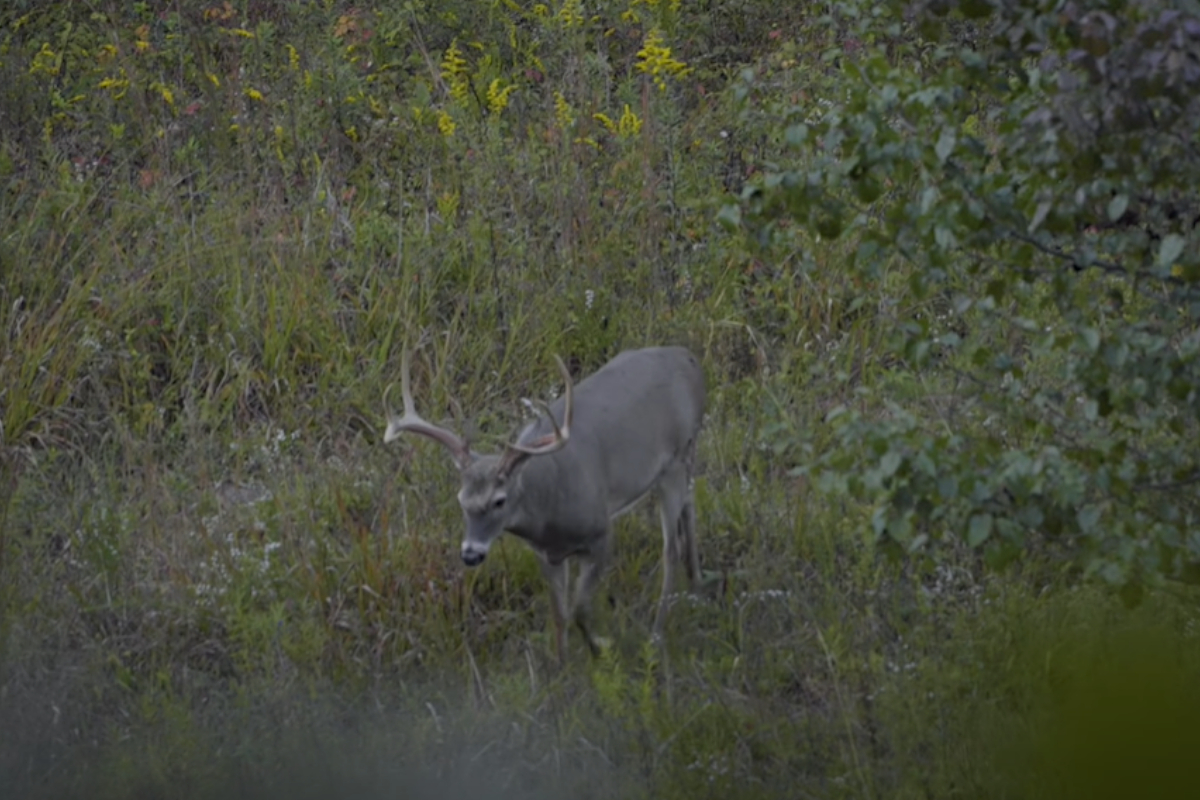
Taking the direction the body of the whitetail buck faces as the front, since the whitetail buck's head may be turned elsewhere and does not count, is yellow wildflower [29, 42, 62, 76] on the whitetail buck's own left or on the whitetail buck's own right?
on the whitetail buck's own right

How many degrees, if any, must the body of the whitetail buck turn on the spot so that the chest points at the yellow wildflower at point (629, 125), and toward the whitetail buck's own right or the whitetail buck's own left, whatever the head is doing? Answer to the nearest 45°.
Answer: approximately 135° to the whitetail buck's own right

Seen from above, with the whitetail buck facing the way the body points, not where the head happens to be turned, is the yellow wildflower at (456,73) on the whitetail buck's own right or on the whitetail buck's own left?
on the whitetail buck's own right

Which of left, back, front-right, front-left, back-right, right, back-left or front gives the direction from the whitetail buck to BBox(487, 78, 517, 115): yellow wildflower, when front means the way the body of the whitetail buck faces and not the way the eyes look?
back-right

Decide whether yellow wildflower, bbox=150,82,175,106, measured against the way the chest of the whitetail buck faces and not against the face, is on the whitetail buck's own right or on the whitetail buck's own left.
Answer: on the whitetail buck's own right

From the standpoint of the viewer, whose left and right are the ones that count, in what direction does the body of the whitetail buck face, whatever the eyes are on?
facing the viewer and to the left of the viewer

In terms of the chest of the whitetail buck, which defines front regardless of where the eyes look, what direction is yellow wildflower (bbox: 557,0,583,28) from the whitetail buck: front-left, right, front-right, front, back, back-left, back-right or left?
back-right
